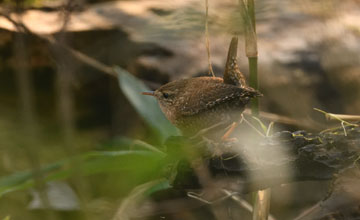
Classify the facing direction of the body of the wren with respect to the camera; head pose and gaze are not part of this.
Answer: to the viewer's left
